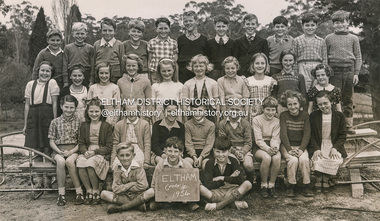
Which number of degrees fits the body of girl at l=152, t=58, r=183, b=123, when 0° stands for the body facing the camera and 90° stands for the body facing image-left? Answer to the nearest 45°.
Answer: approximately 0°

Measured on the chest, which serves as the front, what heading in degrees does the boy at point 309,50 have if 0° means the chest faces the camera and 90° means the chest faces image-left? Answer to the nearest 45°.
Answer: approximately 0°

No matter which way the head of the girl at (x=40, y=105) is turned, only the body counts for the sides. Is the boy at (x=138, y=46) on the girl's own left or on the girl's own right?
on the girl's own left

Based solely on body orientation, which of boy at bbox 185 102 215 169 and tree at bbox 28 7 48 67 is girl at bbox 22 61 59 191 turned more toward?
the boy

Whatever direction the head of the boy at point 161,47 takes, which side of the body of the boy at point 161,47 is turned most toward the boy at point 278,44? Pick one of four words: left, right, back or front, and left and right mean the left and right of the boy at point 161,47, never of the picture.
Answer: left
